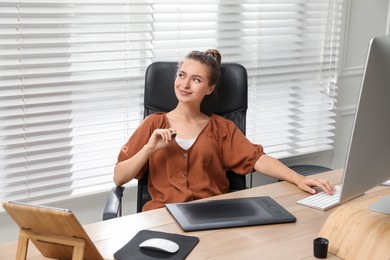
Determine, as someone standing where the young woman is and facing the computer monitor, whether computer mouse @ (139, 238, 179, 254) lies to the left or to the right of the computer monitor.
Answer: right

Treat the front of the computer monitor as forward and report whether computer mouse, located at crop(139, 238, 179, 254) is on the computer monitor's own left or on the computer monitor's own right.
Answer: on the computer monitor's own left

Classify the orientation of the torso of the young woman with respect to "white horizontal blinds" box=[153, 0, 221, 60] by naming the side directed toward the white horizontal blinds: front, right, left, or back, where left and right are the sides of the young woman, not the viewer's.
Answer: back

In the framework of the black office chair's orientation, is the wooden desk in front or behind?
in front

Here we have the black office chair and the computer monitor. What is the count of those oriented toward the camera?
1

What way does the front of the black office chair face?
toward the camera

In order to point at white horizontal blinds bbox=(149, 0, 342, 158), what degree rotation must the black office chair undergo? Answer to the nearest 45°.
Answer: approximately 135° to its left

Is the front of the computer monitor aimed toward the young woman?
yes

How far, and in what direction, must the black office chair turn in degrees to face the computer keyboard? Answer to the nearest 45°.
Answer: approximately 45° to its left

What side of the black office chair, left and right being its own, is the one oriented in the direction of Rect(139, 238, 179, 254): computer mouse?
front

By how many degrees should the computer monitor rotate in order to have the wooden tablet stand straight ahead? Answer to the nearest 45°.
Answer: approximately 90° to its left

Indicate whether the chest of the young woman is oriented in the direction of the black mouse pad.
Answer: yes

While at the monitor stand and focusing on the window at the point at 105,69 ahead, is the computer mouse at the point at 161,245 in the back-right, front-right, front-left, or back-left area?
front-left

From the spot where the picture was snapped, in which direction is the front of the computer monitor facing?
facing away from the viewer and to the left of the viewer

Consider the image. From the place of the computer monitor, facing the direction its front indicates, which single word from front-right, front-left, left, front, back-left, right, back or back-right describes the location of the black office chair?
front
